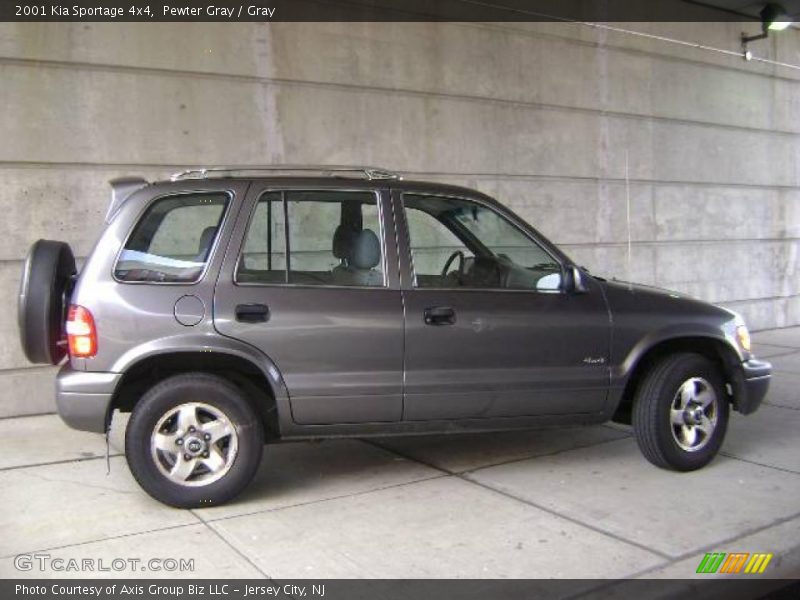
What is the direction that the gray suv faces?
to the viewer's right

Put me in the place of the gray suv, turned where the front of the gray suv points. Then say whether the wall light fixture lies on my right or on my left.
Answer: on my left
